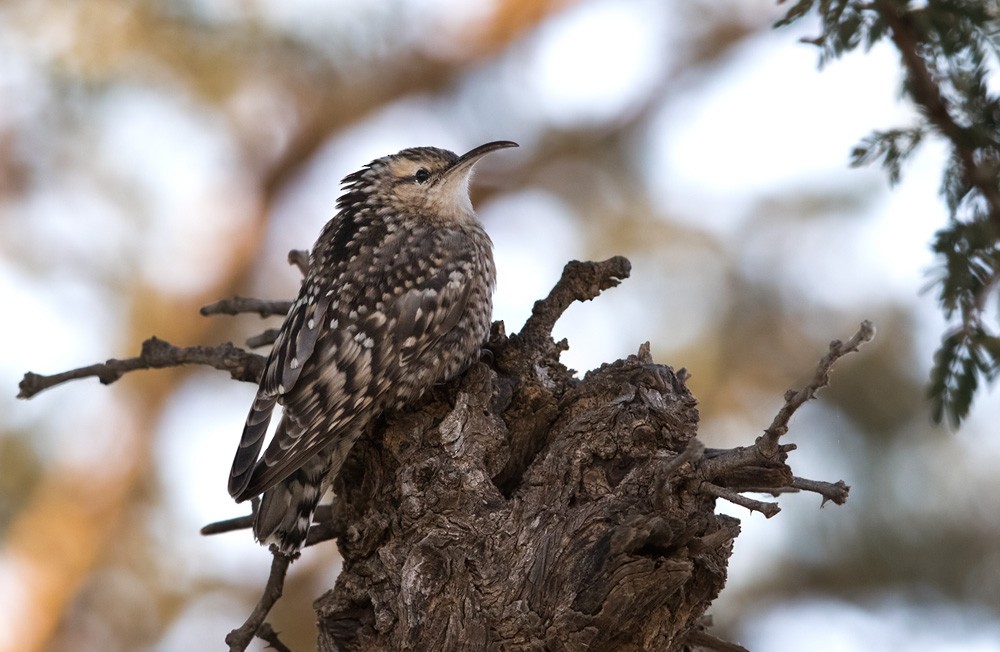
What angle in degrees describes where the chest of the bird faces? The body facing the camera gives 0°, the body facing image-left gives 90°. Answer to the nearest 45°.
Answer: approximately 270°

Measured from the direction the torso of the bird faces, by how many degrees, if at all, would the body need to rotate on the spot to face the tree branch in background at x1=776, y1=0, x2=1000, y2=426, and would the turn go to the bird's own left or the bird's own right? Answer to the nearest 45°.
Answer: approximately 45° to the bird's own right

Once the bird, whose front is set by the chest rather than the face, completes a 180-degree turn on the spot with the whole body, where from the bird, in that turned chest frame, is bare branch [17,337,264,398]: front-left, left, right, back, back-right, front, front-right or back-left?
front
